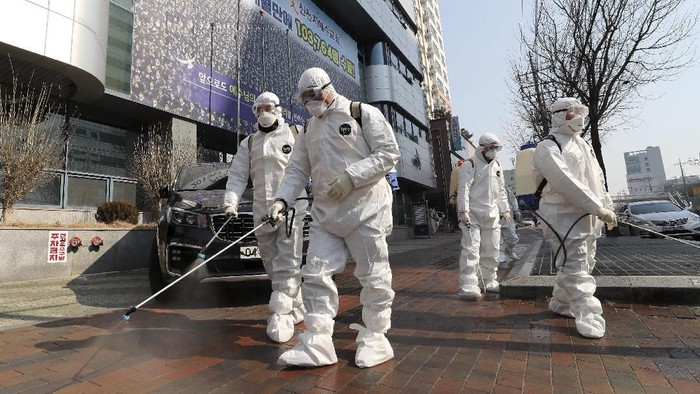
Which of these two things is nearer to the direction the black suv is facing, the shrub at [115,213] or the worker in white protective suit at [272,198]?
the worker in white protective suit

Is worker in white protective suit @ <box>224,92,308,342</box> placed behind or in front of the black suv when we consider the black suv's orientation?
in front

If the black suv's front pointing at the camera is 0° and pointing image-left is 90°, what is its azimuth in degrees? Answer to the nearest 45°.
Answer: approximately 0°

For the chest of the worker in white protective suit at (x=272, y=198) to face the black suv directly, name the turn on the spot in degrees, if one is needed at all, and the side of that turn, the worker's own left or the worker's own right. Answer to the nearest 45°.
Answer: approximately 135° to the worker's own right

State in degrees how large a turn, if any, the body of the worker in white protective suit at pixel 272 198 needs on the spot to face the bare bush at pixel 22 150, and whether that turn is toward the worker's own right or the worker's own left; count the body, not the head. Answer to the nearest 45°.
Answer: approximately 135° to the worker's own right

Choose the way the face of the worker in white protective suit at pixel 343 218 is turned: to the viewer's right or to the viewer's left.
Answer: to the viewer's left

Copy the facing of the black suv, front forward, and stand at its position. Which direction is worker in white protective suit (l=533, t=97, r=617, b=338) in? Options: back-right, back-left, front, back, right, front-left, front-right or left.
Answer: front-left

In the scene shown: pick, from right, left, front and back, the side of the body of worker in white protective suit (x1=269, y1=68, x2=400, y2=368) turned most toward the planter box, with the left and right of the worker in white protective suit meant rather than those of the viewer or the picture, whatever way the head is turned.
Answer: right

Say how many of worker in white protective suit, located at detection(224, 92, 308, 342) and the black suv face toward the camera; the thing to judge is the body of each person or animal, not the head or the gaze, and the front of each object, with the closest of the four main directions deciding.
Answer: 2

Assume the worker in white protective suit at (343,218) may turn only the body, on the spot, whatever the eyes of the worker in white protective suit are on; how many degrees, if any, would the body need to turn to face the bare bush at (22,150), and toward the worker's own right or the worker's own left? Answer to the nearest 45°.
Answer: approximately 90° to the worker's own right

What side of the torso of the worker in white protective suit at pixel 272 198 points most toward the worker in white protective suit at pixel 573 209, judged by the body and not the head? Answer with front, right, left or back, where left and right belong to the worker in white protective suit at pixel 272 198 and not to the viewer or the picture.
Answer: left

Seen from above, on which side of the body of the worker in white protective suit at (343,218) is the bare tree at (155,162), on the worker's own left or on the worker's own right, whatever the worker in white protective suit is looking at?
on the worker's own right

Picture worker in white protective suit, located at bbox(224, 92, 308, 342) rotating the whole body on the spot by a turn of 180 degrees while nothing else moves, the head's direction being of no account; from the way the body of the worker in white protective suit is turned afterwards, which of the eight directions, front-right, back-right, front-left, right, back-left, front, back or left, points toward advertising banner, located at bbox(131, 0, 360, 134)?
front

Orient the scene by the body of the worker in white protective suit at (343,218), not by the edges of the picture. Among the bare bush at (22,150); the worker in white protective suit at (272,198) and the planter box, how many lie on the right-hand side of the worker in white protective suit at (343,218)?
3
